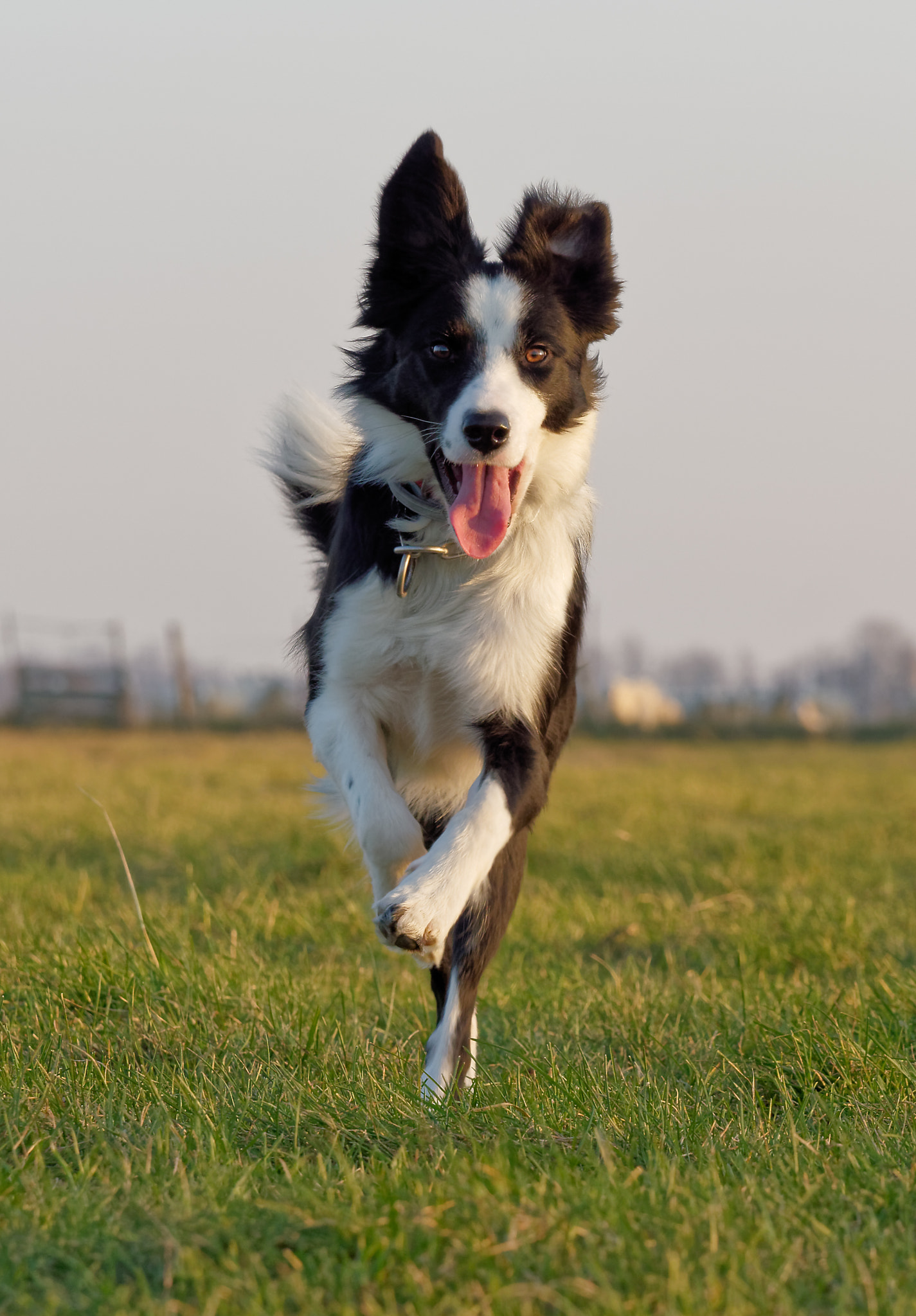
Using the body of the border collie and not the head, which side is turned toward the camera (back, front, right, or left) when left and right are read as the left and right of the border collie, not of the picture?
front
